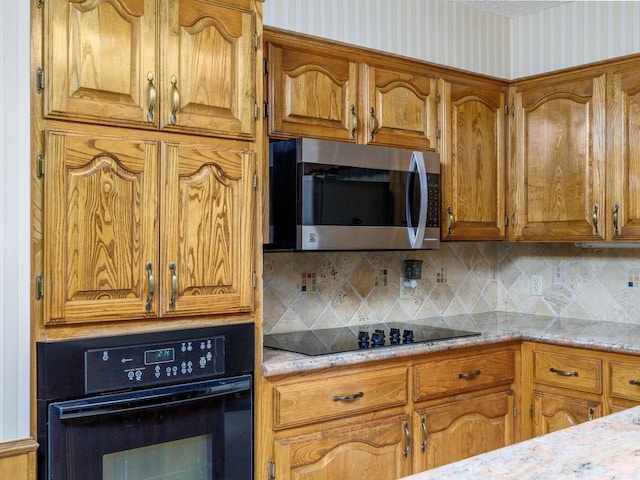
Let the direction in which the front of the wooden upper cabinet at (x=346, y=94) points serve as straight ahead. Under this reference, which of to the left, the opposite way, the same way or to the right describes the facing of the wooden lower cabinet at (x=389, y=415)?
the same way

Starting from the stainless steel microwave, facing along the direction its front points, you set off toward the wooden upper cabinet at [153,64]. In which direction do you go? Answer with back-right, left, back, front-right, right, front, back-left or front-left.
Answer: right

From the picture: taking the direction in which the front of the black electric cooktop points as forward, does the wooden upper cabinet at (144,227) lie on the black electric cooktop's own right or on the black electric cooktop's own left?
on the black electric cooktop's own right

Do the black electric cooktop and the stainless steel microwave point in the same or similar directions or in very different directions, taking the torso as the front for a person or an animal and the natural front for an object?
same or similar directions

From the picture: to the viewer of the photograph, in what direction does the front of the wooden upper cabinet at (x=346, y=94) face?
facing the viewer and to the right of the viewer

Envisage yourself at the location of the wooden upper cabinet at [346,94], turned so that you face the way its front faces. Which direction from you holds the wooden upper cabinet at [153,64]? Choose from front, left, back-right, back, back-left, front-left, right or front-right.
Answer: right

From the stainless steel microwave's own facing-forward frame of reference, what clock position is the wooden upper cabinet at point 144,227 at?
The wooden upper cabinet is roughly at 3 o'clock from the stainless steel microwave.

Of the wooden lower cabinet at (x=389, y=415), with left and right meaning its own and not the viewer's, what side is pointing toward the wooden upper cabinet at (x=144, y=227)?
right

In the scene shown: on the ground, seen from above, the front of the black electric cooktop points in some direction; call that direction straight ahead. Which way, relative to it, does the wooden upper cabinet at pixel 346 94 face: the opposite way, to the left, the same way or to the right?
the same way

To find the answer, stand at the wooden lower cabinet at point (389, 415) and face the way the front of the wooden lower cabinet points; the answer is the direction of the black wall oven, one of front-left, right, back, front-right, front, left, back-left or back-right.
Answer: right

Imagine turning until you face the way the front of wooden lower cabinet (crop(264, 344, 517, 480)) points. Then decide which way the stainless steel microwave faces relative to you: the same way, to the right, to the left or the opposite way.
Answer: the same way

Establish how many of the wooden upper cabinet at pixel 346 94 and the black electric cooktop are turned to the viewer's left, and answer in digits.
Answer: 0
